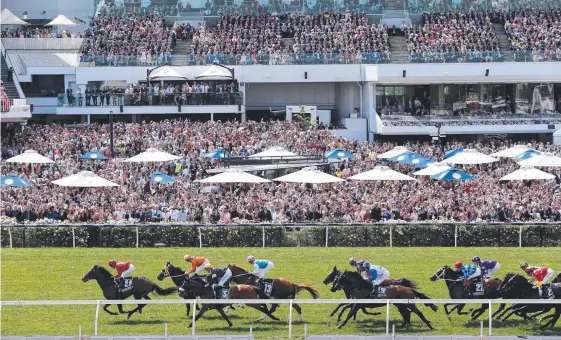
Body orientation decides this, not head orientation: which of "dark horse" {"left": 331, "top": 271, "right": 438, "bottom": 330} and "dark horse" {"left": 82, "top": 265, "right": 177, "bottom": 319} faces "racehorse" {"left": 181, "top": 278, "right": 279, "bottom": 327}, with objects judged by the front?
"dark horse" {"left": 331, "top": 271, "right": 438, "bottom": 330}

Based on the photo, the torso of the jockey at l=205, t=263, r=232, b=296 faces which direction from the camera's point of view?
to the viewer's left

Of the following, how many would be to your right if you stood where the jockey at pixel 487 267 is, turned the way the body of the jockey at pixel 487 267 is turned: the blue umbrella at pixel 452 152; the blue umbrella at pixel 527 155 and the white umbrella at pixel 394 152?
3

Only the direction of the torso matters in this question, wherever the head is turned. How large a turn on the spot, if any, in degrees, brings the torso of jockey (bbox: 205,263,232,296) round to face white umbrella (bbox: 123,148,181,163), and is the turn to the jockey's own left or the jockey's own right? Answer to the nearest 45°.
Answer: approximately 90° to the jockey's own right

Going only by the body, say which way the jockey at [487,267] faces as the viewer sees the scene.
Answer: to the viewer's left

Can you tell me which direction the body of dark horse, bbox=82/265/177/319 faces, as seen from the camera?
to the viewer's left

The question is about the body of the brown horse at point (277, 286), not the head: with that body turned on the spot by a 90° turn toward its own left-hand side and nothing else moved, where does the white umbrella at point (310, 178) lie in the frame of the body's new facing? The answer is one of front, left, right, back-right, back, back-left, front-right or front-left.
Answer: back

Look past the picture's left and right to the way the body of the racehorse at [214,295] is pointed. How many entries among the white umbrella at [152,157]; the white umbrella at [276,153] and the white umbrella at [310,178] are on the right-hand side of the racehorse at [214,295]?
3

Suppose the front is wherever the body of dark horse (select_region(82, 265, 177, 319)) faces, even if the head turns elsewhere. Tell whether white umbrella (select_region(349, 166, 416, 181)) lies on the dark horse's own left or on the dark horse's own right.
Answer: on the dark horse's own right

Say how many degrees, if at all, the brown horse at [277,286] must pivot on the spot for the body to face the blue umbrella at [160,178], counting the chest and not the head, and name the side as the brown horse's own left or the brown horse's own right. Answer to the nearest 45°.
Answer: approximately 90° to the brown horse's own right

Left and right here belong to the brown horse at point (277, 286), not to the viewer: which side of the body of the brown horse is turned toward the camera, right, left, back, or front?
left

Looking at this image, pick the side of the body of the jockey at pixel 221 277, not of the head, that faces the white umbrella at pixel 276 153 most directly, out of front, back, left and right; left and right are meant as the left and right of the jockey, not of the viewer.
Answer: right

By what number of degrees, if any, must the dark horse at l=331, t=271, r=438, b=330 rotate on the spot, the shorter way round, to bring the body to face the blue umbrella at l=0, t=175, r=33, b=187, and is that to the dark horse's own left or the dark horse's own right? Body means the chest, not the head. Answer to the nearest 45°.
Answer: approximately 45° to the dark horse's own right

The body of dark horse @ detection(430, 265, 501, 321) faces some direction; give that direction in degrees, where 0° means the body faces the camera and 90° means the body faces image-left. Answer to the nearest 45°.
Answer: approximately 90°

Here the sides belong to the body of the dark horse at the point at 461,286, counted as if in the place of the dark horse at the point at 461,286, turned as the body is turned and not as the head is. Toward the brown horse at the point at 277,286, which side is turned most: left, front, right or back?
front
